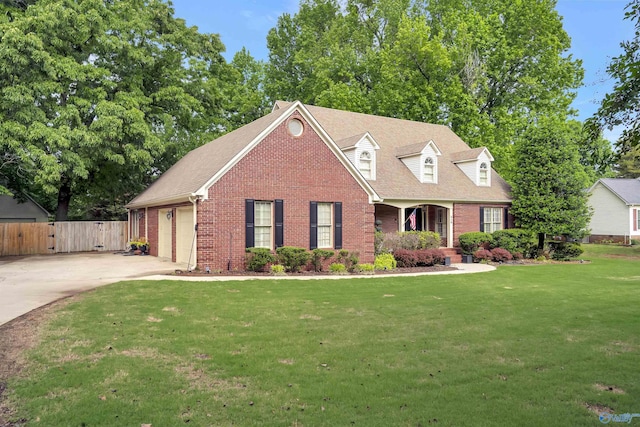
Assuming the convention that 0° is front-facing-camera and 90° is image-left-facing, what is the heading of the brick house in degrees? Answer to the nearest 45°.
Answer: approximately 315°

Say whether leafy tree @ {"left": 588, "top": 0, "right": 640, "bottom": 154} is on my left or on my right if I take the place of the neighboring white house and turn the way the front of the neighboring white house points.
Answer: on my right

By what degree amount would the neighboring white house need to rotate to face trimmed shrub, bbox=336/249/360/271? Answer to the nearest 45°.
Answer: approximately 45° to its right

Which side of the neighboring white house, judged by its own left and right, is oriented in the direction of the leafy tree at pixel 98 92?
right

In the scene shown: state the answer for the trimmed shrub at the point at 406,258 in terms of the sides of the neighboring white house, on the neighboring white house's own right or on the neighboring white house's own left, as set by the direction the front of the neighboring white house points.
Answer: on the neighboring white house's own right

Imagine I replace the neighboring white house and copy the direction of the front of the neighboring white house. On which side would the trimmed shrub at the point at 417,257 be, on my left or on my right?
on my right

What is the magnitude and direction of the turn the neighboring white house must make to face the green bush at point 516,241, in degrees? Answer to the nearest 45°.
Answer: approximately 45° to its right

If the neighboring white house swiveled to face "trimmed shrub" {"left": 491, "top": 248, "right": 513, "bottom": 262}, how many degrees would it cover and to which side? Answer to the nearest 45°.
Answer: approximately 45° to its right

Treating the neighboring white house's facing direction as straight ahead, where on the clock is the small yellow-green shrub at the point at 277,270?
The small yellow-green shrub is roughly at 2 o'clock from the neighboring white house.

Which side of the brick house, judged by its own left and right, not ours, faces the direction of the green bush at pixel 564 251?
left

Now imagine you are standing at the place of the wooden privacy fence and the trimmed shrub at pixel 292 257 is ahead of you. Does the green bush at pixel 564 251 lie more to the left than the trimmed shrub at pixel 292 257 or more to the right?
left

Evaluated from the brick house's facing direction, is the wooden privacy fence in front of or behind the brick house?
behind

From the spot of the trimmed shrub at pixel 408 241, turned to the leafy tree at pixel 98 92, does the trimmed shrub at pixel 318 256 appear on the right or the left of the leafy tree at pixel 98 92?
left

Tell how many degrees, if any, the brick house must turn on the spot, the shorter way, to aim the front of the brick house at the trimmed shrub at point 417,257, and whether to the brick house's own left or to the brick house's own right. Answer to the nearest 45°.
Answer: approximately 45° to the brick house's own left

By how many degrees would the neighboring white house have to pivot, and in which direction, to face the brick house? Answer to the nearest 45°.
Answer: approximately 45° to its right

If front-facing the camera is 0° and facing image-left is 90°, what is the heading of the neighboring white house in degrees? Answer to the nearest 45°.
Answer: approximately 315°
